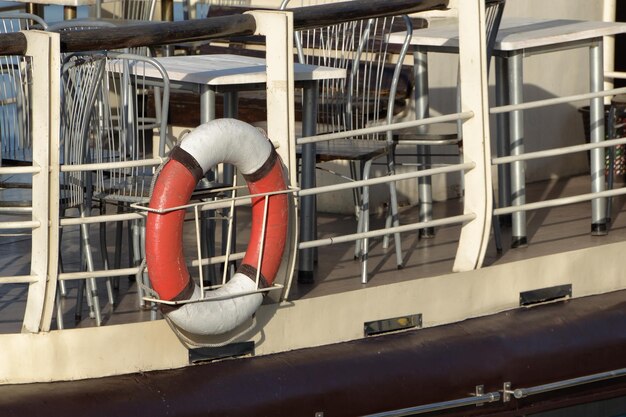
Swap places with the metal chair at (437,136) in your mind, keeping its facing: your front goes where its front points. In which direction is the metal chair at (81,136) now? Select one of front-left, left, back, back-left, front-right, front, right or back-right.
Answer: front-left

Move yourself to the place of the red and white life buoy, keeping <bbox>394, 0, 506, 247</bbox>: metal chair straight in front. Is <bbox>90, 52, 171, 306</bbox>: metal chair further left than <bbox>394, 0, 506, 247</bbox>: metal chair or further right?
left

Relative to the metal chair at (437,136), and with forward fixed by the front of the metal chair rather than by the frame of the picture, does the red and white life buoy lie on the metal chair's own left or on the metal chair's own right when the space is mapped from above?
on the metal chair's own left

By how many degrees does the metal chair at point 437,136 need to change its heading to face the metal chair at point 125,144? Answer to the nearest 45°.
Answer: approximately 45° to its left

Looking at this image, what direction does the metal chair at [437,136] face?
to the viewer's left
